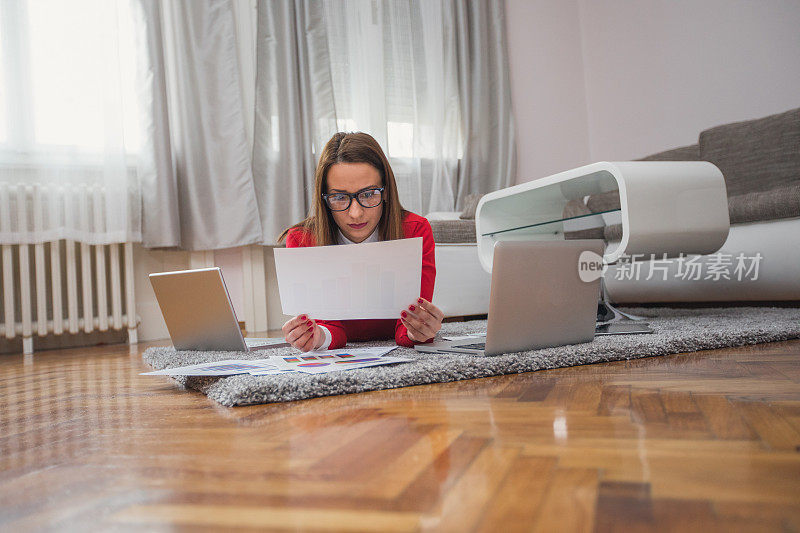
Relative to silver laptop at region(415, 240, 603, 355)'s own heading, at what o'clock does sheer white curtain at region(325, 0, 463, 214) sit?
The sheer white curtain is roughly at 1 o'clock from the silver laptop.

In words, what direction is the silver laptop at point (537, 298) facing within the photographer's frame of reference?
facing away from the viewer and to the left of the viewer

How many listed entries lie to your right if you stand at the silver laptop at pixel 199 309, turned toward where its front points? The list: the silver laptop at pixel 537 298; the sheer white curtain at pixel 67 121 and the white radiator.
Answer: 1

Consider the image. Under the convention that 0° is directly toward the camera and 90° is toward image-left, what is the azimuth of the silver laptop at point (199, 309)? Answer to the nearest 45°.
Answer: approximately 225°

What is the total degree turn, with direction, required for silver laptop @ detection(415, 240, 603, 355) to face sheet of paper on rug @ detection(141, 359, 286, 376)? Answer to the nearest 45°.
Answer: approximately 45° to its left

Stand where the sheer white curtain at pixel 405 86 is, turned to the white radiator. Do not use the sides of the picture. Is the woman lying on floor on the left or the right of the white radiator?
left

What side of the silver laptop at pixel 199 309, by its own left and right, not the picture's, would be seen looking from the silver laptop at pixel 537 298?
right

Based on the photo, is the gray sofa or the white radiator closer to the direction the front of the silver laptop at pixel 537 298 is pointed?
the white radiator

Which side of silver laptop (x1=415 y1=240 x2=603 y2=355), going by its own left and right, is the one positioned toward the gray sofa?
right
